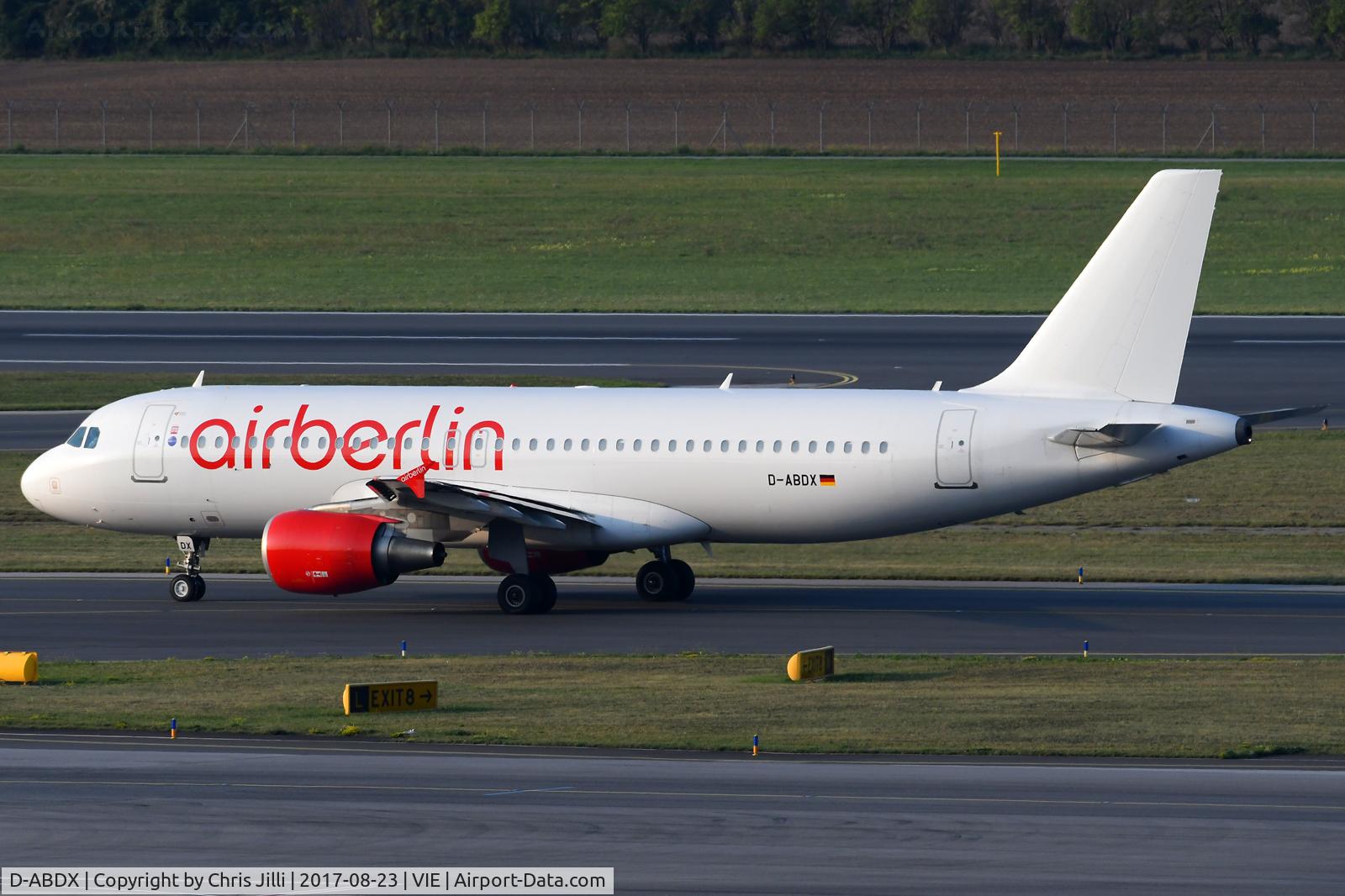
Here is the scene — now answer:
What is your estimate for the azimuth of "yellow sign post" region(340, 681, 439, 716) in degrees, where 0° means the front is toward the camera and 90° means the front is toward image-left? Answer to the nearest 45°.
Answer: approximately 315°

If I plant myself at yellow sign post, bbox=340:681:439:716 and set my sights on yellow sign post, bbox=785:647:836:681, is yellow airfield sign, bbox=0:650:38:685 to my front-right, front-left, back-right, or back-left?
back-left

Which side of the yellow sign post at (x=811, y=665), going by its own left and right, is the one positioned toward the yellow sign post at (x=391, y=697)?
right

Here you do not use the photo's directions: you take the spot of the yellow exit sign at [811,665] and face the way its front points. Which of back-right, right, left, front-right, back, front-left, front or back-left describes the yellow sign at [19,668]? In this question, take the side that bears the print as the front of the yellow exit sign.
back-right

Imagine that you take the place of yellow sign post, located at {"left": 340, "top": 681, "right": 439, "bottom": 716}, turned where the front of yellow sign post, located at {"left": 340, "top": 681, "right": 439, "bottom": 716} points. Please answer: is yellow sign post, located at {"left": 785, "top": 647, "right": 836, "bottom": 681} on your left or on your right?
on your left
